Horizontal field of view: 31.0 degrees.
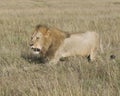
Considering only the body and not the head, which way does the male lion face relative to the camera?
to the viewer's left
